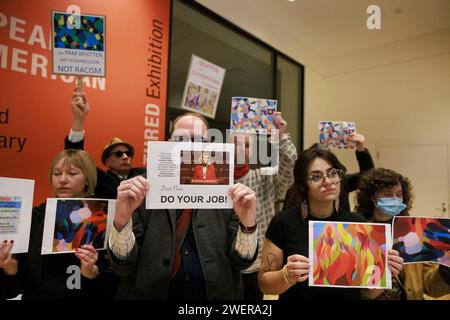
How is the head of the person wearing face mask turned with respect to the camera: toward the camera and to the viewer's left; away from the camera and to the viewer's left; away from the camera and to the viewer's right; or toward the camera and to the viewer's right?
toward the camera and to the viewer's right

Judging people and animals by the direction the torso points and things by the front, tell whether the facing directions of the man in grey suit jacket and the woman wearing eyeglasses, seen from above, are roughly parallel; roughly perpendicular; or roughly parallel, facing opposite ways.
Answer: roughly parallel

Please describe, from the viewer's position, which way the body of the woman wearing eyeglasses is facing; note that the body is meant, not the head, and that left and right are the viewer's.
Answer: facing the viewer and to the right of the viewer

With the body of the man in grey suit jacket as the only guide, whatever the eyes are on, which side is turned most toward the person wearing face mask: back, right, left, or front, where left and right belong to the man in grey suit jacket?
left

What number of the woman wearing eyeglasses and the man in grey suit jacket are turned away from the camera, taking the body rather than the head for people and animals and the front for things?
0

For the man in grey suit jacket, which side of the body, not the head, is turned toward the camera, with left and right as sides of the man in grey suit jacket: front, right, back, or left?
front
